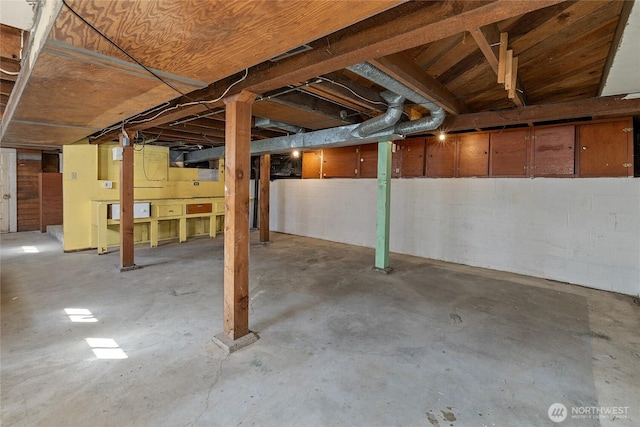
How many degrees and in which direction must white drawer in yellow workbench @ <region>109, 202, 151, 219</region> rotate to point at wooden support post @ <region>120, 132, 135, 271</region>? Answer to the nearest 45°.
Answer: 0° — it already faces it

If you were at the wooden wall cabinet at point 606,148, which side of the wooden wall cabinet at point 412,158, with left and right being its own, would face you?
left

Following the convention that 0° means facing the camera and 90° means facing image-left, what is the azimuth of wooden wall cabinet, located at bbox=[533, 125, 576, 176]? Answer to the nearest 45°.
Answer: approximately 0°

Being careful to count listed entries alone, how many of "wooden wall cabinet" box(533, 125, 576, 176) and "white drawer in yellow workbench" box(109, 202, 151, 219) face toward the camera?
2

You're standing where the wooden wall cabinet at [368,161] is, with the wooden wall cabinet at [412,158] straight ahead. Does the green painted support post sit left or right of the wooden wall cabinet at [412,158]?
right
